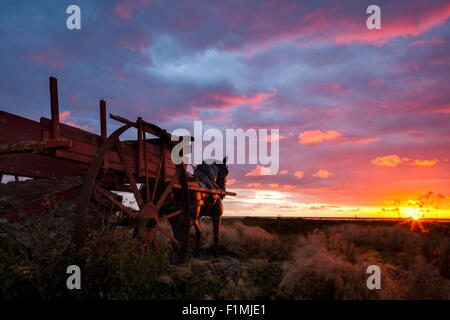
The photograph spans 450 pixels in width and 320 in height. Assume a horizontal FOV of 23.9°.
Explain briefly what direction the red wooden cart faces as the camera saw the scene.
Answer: facing away from the viewer and to the right of the viewer
